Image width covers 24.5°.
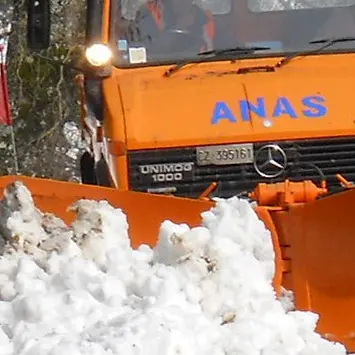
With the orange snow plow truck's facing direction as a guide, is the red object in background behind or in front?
behind

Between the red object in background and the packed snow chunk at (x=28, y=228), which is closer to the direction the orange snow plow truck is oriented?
the packed snow chunk

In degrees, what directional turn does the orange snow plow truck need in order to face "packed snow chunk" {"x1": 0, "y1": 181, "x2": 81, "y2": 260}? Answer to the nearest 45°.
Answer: approximately 45° to its right

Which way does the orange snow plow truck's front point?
toward the camera
